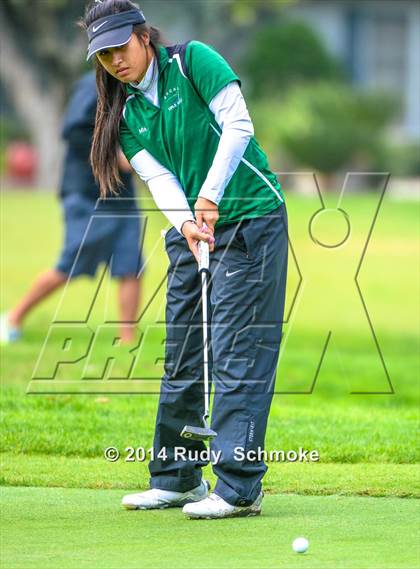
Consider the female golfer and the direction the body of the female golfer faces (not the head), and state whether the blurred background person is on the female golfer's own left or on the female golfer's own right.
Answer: on the female golfer's own right

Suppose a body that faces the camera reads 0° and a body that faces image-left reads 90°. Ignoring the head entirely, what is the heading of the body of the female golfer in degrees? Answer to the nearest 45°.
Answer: approximately 45°

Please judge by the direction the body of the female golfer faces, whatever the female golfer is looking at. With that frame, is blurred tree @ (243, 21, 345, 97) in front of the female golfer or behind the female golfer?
behind
